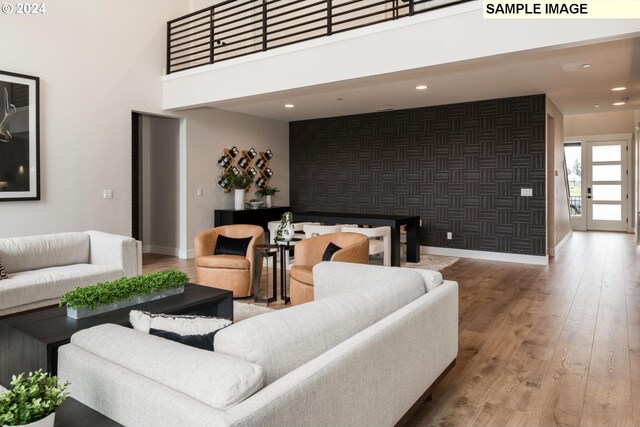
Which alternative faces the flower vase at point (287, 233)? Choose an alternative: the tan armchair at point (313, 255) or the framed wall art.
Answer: the framed wall art

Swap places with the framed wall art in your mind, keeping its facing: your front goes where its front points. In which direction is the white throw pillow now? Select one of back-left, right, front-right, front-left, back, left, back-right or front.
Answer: front-right

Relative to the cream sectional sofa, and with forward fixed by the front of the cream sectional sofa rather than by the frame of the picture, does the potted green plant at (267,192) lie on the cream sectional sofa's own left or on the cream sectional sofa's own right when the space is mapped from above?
on the cream sectional sofa's own right

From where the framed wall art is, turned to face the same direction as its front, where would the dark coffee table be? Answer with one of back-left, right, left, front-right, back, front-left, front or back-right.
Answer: front-right

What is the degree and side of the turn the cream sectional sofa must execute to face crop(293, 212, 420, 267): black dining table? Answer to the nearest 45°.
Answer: approximately 45° to its right

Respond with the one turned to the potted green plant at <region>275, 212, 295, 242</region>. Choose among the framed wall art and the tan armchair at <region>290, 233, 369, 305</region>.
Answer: the framed wall art

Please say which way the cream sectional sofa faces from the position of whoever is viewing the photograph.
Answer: facing away from the viewer and to the left of the viewer

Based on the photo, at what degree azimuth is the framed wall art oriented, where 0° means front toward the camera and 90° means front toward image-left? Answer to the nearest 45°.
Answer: approximately 315°

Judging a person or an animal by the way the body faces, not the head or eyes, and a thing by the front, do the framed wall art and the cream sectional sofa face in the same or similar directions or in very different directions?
very different directions

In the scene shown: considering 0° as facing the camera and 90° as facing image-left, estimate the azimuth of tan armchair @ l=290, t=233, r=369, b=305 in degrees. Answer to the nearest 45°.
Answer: approximately 45°
